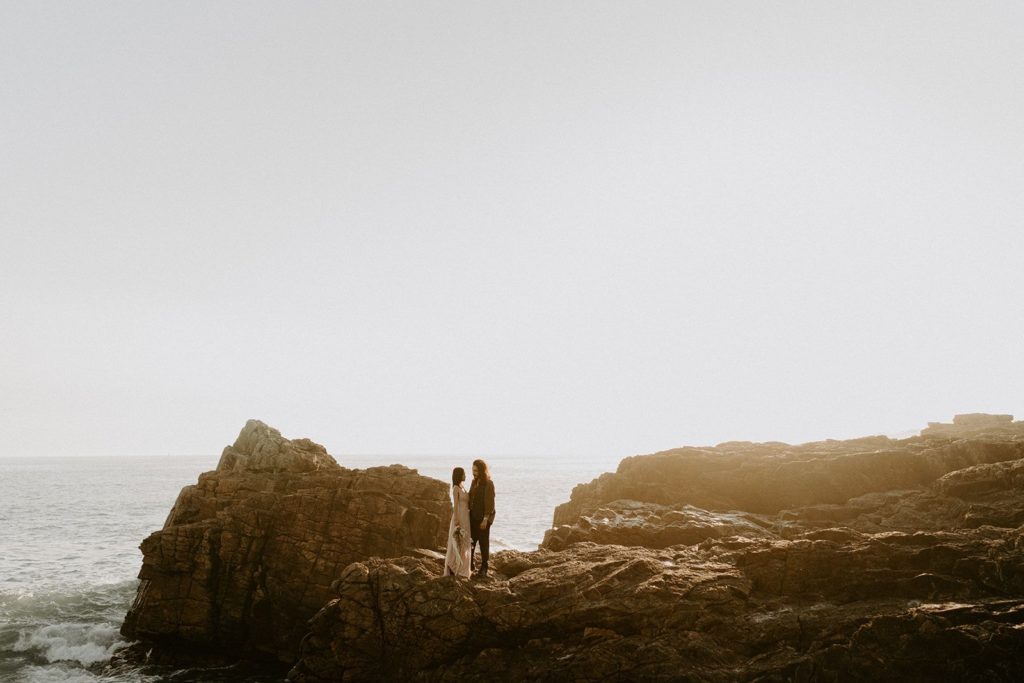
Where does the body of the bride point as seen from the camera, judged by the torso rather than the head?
to the viewer's right

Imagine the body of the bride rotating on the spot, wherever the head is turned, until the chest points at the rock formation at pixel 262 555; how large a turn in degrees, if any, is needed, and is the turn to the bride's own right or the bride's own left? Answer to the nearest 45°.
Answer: approximately 135° to the bride's own left
